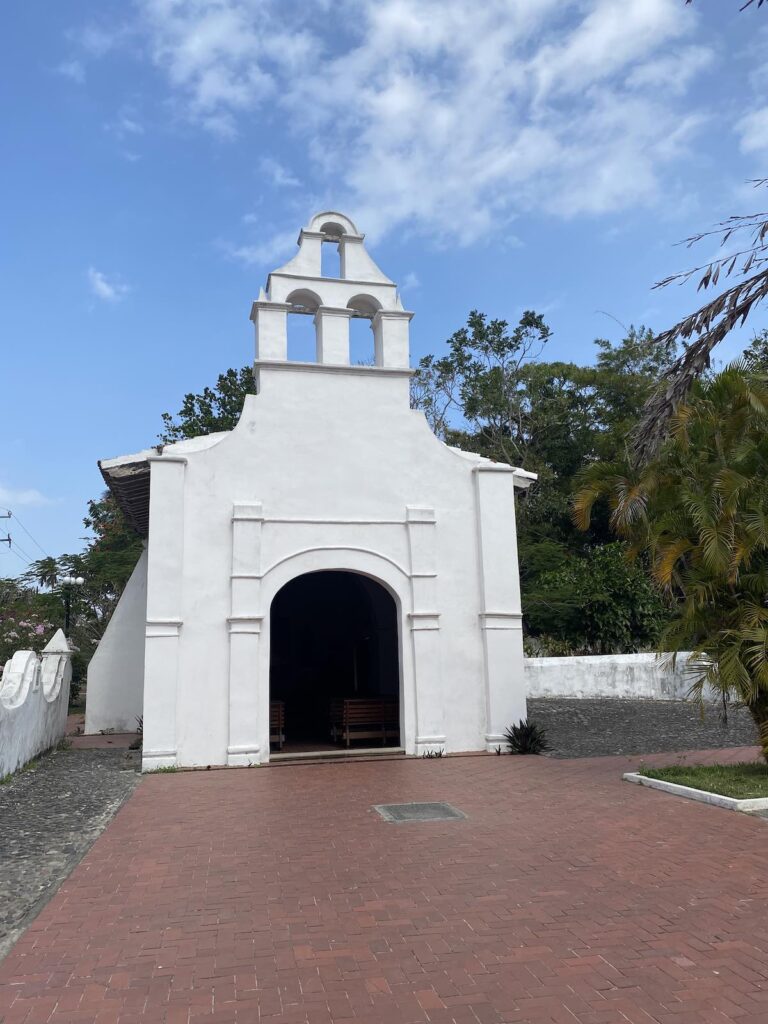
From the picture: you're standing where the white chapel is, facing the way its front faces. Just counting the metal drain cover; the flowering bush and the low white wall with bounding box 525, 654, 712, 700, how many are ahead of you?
1

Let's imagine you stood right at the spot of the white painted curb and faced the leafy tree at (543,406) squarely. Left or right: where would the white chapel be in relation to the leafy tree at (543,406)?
left

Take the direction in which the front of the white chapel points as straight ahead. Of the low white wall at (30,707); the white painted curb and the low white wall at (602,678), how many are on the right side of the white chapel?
1

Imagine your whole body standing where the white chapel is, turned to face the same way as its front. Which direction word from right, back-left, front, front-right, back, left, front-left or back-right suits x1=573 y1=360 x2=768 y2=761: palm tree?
front-left

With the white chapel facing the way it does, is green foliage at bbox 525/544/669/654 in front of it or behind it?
behind

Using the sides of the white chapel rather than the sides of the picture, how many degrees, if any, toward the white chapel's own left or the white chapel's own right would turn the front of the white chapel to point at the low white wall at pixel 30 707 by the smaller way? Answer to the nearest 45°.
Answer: approximately 90° to the white chapel's own right

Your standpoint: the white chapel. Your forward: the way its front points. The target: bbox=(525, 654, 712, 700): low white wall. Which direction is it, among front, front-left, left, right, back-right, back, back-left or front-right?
back-left

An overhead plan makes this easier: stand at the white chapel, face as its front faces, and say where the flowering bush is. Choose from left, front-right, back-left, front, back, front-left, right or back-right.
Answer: back-right

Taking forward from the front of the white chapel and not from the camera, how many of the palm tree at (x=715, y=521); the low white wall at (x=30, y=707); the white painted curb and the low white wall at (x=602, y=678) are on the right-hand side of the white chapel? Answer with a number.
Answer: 1

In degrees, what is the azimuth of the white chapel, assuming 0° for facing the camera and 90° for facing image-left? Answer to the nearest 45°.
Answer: approximately 0°

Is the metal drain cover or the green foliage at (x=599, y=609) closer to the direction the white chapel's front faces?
the metal drain cover

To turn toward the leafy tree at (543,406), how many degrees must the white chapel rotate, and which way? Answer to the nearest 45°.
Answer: approximately 135° to its left

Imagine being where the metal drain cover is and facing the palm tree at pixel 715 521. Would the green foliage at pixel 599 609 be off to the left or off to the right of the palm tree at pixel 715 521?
left
